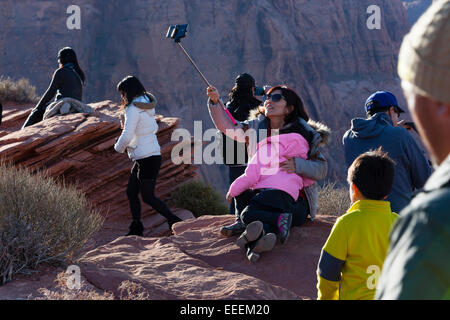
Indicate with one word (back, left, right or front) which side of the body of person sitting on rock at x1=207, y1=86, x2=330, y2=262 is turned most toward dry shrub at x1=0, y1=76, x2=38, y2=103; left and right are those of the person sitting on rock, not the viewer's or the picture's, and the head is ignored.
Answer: right

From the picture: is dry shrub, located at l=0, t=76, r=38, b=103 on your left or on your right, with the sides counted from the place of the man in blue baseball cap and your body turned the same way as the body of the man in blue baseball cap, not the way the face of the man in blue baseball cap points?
on your left

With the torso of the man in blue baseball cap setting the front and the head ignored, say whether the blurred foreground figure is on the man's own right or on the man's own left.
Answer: on the man's own right

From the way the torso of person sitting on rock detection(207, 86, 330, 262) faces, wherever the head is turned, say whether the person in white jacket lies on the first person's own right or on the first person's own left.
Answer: on the first person's own right

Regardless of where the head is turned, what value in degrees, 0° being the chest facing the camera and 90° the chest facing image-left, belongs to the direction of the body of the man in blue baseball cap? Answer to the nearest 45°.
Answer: approximately 225°

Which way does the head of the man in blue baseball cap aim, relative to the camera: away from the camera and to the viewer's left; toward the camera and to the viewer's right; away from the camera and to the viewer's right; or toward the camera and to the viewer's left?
away from the camera and to the viewer's right

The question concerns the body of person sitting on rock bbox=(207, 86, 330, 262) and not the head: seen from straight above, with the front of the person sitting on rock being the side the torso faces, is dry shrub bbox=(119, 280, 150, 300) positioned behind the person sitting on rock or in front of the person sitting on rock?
in front

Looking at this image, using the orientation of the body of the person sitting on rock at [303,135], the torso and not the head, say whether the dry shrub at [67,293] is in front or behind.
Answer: in front

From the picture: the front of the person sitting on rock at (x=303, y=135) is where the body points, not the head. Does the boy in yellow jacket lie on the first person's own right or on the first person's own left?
on the first person's own left

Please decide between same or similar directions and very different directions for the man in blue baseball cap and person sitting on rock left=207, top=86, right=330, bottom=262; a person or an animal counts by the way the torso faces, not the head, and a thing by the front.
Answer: very different directions

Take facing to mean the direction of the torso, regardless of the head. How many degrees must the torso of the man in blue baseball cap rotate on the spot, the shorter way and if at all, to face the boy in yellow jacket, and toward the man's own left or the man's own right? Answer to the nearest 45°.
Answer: approximately 135° to the man's own right

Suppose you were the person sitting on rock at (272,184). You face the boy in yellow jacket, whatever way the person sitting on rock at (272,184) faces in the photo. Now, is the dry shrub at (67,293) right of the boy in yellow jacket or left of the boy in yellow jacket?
right

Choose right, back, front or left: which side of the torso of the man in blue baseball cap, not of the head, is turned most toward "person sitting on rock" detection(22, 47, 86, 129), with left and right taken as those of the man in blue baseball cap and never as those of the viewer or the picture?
left

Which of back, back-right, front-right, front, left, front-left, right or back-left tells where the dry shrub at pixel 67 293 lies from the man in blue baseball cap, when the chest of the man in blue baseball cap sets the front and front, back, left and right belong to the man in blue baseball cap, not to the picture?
back
